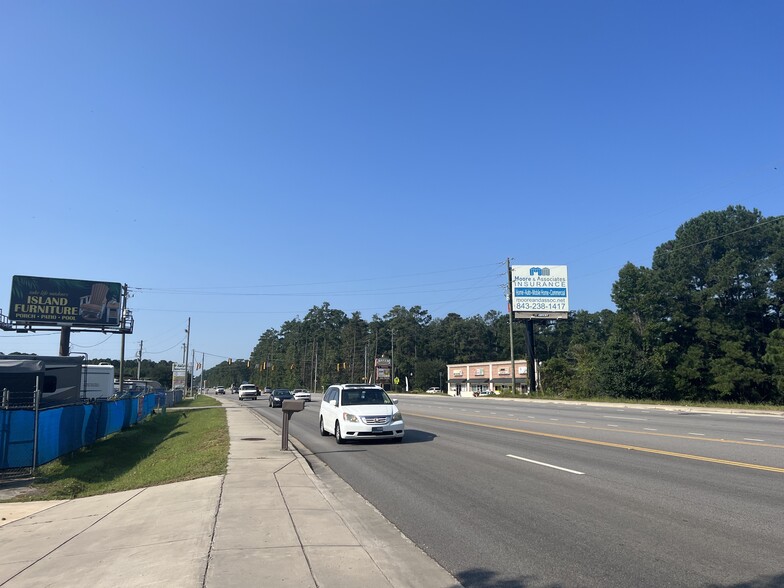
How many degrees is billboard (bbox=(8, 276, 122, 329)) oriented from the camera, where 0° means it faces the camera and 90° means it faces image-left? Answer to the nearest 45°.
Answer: approximately 0°

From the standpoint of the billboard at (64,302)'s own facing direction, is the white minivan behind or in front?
in front

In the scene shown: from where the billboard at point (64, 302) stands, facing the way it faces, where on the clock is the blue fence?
The blue fence is roughly at 12 o'clock from the billboard.
